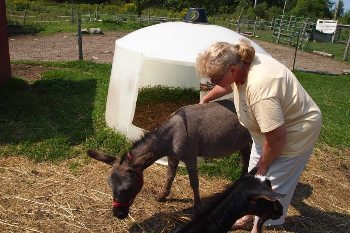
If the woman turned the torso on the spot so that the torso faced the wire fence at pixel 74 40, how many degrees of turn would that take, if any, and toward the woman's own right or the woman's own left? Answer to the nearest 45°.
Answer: approximately 45° to the woman's own right

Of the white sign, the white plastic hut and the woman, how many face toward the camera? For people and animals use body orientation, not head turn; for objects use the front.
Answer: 2

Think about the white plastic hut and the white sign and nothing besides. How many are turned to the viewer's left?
0

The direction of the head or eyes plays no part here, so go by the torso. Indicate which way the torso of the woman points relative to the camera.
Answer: to the viewer's left

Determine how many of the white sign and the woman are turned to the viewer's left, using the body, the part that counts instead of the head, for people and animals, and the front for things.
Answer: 1

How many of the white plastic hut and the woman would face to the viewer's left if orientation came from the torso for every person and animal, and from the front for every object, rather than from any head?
1

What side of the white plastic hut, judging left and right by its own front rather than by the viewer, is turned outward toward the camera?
front

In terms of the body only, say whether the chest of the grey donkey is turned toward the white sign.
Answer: no

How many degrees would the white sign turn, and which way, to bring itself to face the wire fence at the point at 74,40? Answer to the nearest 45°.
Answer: approximately 45° to its right

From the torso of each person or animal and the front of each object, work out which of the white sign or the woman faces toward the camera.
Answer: the white sign

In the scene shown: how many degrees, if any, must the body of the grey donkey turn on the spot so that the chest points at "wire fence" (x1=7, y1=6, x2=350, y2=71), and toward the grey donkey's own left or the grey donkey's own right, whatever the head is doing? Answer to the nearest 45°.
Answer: approximately 135° to the grey donkey's own right

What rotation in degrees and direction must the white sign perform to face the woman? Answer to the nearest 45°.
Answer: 0° — it already faces them

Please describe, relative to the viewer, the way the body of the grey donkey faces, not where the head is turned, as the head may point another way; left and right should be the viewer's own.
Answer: facing the viewer and to the left of the viewer

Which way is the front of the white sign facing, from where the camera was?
facing the viewer

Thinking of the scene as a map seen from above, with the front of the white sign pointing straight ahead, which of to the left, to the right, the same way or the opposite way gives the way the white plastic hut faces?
the same way

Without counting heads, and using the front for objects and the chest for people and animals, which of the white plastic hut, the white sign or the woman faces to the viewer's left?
the woman
